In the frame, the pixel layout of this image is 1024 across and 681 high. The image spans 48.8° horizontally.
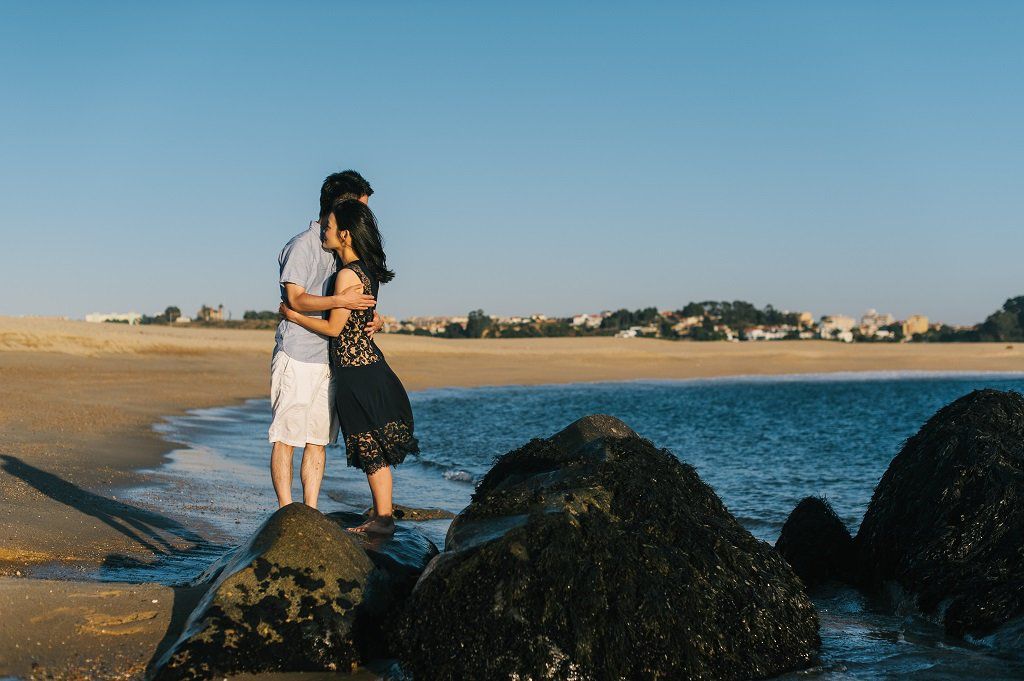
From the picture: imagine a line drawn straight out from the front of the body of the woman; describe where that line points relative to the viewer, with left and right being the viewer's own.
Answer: facing to the left of the viewer

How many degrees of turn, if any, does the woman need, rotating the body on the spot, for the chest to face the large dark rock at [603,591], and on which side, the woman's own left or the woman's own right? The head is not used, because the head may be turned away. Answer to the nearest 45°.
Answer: approximately 135° to the woman's own left

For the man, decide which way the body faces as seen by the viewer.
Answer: to the viewer's right

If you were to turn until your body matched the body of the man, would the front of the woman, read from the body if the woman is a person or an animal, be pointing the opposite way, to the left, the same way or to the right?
the opposite way

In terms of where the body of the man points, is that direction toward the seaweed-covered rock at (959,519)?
yes

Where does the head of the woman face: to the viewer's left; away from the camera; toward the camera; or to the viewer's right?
to the viewer's left

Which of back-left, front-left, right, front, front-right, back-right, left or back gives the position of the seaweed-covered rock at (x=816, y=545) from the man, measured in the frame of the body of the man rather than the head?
front

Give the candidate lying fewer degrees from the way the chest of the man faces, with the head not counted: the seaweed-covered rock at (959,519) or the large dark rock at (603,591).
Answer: the seaweed-covered rock

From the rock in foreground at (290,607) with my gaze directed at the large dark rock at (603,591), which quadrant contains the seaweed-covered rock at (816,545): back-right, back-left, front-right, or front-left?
front-left
